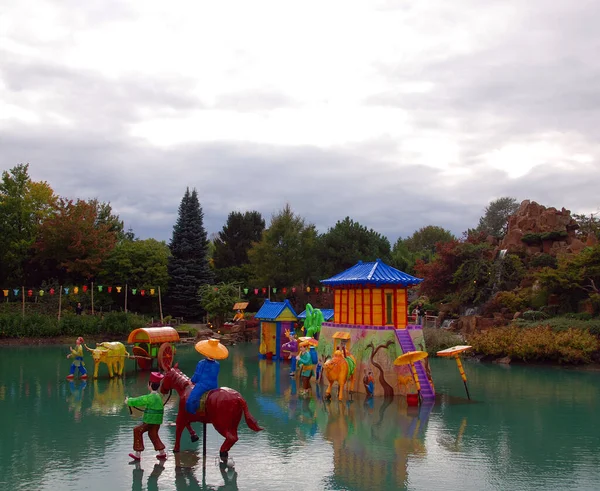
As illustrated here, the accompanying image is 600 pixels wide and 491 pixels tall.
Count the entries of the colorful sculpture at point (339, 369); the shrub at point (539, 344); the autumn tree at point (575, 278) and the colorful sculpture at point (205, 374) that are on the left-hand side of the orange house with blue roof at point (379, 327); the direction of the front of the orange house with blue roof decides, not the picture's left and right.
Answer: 2

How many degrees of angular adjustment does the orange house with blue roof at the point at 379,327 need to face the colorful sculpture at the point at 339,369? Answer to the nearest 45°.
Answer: approximately 90° to its right

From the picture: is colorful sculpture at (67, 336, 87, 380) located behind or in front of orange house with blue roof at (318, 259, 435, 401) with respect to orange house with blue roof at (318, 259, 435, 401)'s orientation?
behind

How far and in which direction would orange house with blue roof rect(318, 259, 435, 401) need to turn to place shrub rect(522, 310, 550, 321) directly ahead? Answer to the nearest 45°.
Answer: approximately 90° to its left

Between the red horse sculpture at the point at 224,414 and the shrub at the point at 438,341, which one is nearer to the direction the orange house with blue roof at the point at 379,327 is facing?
the red horse sculpture

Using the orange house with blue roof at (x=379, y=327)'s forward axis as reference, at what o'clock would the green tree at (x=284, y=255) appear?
The green tree is roughly at 7 o'clock from the orange house with blue roof.

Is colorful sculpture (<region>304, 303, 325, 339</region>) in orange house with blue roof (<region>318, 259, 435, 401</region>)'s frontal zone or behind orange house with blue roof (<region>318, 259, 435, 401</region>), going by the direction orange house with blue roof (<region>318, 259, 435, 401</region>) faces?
behind

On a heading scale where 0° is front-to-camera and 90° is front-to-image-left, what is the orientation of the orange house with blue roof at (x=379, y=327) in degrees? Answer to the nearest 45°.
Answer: approximately 315°

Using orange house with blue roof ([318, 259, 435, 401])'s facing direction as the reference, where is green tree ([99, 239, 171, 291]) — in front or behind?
behind

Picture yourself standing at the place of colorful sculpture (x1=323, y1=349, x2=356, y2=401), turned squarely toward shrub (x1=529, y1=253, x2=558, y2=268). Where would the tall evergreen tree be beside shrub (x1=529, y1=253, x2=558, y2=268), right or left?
left

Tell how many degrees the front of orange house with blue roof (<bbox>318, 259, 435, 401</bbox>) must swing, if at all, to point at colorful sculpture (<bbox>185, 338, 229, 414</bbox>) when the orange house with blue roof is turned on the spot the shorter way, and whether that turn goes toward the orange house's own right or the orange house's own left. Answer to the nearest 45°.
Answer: approximately 45° to the orange house's own right

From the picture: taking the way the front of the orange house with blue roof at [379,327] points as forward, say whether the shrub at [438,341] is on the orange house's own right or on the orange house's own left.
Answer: on the orange house's own left
